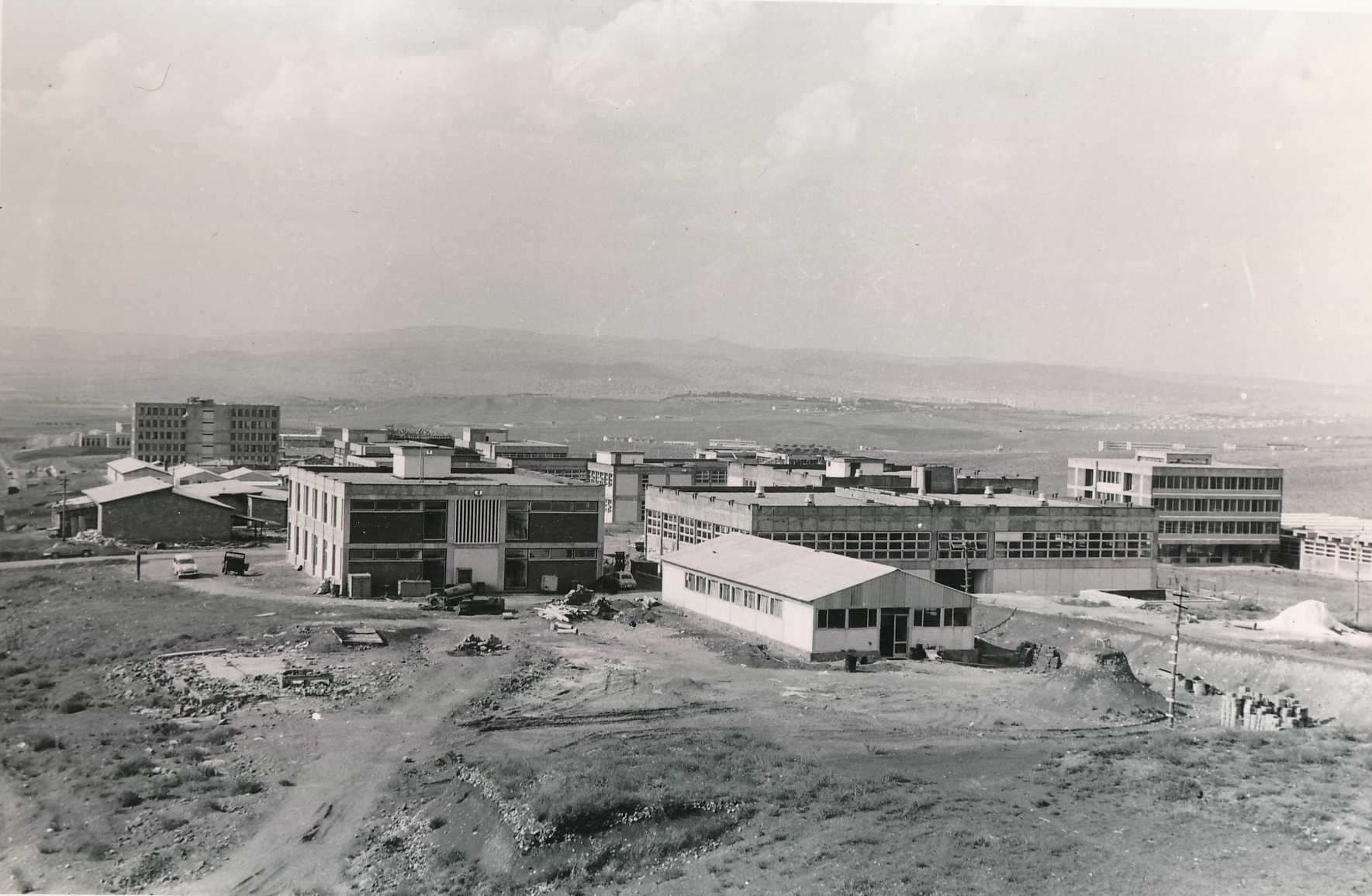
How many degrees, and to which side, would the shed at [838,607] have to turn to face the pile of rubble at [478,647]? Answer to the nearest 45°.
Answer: approximately 135° to its right

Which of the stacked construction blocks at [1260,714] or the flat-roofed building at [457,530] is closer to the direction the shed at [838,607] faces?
the stacked construction blocks

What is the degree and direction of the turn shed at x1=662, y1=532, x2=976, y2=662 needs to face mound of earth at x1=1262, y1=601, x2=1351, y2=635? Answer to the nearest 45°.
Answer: approximately 45° to its left

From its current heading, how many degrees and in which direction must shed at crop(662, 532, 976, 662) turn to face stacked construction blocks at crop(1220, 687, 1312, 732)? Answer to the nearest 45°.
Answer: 0° — it already faces it

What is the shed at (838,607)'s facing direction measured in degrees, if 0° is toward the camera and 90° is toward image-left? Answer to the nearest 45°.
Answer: approximately 315°

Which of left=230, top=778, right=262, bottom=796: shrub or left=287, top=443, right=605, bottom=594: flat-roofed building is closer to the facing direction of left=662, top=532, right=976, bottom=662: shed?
the shrub

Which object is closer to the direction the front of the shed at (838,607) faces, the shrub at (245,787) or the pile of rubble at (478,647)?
the shrub

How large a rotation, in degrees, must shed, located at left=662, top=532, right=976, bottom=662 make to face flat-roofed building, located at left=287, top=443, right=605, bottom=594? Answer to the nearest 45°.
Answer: approximately 180°

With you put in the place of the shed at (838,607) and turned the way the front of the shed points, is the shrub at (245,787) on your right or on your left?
on your right

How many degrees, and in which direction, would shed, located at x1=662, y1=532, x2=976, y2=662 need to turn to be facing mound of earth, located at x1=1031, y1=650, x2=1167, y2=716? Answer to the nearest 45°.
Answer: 0° — it already faces it
